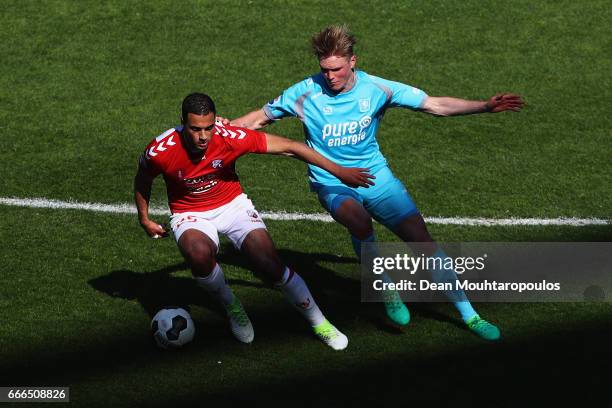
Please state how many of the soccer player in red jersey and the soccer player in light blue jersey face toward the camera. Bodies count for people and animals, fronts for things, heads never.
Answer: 2

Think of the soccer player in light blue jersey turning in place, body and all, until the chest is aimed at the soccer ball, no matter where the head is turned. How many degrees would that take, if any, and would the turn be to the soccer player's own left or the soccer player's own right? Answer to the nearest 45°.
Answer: approximately 45° to the soccer player's own right

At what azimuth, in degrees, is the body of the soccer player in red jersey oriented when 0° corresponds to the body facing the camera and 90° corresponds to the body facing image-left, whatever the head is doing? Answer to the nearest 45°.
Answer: approximately 0°

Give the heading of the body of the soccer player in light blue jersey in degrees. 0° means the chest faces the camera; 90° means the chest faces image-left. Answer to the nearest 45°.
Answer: approximately 0°

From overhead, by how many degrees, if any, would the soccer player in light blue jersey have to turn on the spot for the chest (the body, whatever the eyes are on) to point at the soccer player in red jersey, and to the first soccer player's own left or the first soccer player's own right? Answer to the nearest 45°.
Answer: approximately 45° to the first soccer player's own right
